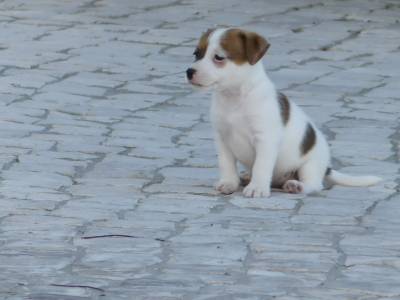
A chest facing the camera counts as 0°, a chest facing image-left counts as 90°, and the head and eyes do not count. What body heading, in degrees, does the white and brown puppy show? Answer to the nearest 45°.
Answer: approximately 45°
